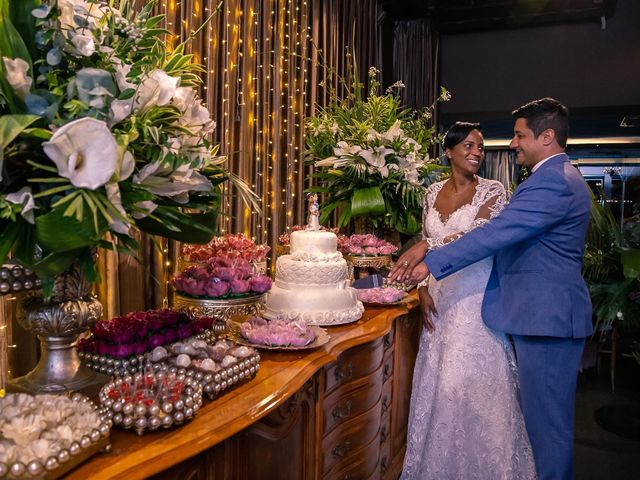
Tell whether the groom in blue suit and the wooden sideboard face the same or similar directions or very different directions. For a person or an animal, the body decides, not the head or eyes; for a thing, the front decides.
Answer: very different directions

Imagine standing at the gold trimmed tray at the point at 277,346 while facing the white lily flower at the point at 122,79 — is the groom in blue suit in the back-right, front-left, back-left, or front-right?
back-left

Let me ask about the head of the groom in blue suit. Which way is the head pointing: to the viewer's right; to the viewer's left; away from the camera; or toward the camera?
to the viewer's left

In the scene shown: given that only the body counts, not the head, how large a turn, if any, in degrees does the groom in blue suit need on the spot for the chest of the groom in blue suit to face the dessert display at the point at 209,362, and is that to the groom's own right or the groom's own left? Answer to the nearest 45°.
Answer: approximately 45° to the groom's own left

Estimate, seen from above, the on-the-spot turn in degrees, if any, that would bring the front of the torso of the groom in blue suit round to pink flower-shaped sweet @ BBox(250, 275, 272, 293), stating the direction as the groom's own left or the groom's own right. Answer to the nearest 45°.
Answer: approximately 45° to the groom's own left

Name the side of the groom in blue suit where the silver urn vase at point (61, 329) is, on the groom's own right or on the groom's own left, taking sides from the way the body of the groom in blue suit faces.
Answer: on the groom's own left

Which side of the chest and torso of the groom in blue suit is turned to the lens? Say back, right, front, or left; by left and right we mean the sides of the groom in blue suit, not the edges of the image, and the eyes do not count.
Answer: left
